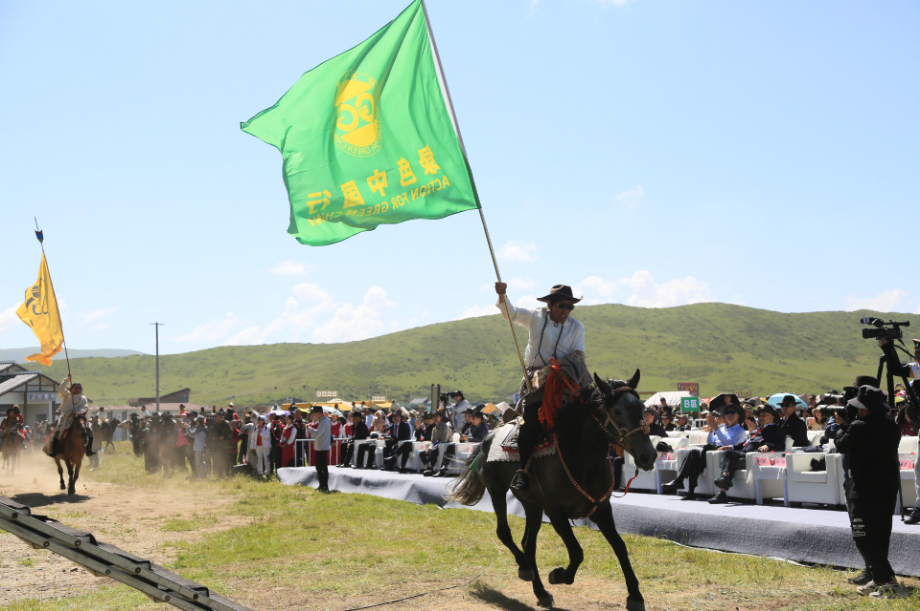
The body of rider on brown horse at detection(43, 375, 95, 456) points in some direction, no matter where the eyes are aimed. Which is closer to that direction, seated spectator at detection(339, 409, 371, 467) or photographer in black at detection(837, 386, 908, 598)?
the photographer in black

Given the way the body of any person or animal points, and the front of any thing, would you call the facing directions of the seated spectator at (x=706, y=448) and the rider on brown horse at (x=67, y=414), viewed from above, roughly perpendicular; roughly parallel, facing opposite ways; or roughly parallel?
roughly perpendicular

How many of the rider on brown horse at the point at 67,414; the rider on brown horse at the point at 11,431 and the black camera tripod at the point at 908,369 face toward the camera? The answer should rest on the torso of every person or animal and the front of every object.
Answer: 2

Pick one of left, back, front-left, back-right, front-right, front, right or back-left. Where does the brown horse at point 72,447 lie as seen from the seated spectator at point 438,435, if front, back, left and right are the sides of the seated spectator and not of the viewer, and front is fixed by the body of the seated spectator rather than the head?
front-right

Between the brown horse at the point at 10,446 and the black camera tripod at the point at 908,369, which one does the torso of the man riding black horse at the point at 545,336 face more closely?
the black camera tripod

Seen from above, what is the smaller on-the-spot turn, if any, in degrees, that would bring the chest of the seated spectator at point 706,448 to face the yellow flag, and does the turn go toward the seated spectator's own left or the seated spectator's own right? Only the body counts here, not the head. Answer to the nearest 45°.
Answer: approximately 45° to the seated spectator's own right
